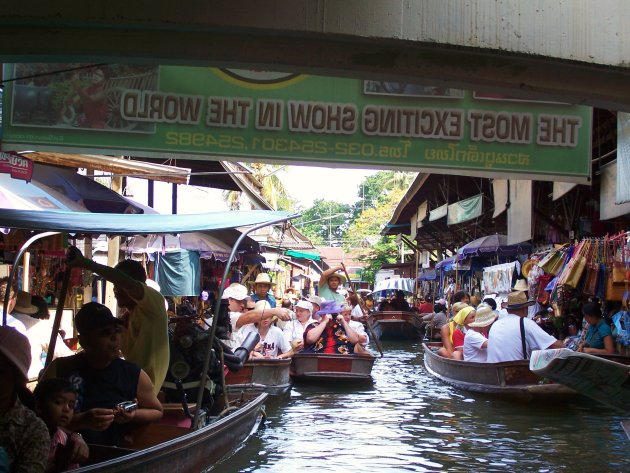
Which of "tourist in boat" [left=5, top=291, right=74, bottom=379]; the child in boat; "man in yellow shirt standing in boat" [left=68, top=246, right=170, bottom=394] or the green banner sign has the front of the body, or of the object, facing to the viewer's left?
"man in yellow shirt standing in boat" [left=68, top=246, right=170, bottom=394]

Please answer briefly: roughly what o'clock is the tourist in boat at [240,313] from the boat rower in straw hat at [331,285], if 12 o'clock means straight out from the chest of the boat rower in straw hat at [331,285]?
the tourist in boat at [240,313] is roughly at 1 o'clock from the boat rower in straw hat at [331,285].

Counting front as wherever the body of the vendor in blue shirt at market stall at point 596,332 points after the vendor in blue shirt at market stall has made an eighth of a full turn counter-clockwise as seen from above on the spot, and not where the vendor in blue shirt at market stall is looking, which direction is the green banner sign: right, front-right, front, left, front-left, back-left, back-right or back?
front-right

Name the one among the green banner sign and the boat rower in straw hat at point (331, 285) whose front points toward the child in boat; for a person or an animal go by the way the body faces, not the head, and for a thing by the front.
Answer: the boat rower in straw hat

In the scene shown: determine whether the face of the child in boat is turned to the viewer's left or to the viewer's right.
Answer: to the viewer's right

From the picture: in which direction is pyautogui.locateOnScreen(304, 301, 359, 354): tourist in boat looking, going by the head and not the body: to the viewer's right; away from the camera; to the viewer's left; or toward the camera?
toward the camera

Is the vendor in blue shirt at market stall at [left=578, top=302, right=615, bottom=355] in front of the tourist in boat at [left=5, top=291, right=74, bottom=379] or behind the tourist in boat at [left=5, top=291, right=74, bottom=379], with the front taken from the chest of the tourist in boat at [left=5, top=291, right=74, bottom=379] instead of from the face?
in front

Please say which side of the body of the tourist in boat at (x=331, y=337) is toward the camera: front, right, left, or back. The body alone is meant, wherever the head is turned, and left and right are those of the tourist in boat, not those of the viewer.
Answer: front

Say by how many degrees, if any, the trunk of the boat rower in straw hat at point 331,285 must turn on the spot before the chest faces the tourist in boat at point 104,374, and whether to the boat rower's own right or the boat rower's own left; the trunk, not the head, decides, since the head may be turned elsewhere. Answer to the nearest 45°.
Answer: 0° — they already face them

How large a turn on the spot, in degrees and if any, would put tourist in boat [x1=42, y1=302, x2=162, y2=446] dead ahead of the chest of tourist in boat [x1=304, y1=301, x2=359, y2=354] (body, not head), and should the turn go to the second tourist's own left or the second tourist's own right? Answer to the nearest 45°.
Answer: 0° — they already face them

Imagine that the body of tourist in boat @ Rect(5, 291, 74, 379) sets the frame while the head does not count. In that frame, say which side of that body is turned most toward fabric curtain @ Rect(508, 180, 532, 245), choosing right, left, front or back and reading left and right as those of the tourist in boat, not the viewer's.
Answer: front
